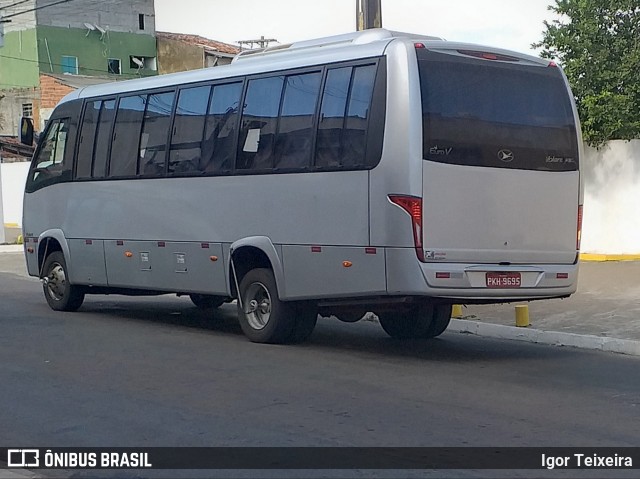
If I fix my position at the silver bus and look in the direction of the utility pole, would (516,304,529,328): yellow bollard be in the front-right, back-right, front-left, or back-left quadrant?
front-right

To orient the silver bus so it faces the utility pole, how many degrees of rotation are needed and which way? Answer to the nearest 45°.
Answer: approximately 45° to its right

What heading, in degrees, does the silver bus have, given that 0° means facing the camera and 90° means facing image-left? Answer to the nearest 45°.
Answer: approximately 135°

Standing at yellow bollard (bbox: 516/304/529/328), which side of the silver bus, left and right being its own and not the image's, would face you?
back

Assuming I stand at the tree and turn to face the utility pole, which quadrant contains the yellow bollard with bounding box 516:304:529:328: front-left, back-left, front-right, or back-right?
front-left

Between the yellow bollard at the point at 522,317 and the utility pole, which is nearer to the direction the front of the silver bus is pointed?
the utility pole
